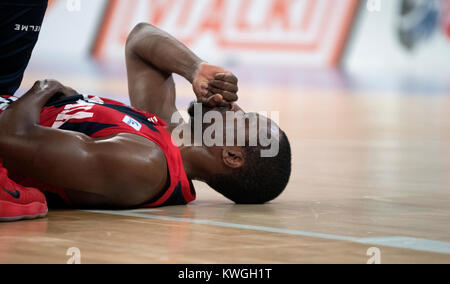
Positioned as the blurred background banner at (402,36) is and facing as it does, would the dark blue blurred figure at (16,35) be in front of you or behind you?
in front

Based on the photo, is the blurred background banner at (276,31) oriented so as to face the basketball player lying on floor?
yes

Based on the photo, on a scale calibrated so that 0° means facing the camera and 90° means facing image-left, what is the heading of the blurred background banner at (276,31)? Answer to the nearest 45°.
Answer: approximately 0°

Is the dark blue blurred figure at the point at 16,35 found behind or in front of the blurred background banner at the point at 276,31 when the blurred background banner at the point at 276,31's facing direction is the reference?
in front

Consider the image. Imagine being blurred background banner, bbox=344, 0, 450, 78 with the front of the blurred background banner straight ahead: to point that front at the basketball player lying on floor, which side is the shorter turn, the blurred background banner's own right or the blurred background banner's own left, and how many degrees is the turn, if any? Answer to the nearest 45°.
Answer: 0° — it already faces them

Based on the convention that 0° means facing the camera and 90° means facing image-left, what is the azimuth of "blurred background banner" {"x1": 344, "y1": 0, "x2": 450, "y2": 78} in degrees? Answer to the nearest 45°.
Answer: approximately 0°
